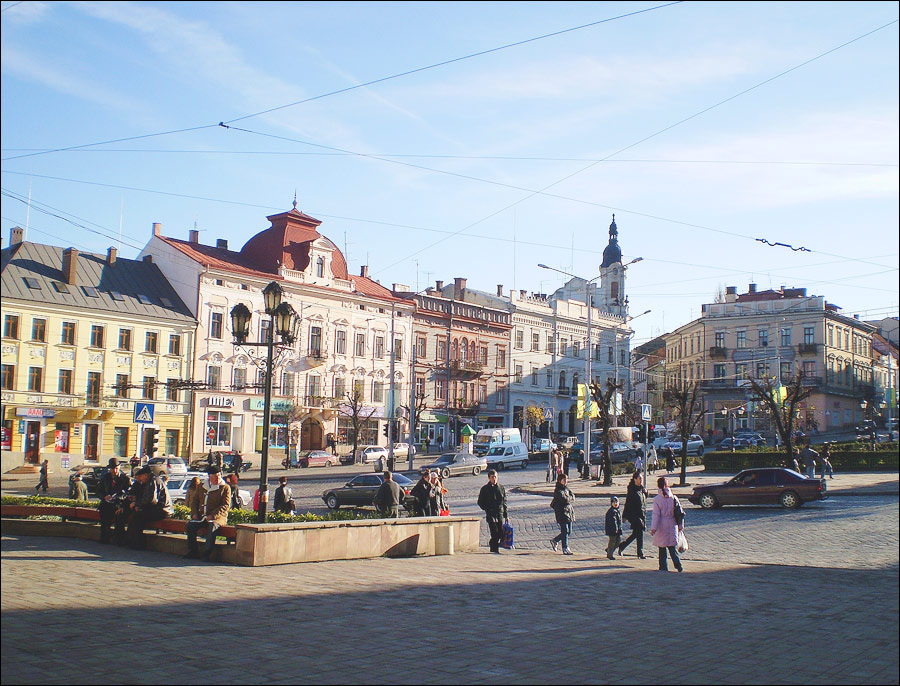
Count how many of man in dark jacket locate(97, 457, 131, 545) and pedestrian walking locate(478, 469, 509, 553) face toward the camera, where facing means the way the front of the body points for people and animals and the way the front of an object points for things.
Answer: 2

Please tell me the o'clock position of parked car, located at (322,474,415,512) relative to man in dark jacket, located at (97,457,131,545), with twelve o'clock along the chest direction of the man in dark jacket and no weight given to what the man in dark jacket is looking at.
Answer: The parked car is roughly at 7 o'clock from the man in dark jacket.

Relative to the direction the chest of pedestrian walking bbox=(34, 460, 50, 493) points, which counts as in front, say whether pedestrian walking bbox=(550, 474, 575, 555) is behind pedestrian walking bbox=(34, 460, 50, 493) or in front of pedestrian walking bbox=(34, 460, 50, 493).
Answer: in front

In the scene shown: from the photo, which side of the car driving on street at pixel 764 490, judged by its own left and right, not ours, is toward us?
left

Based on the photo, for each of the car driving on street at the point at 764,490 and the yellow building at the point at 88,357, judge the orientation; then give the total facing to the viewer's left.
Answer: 1

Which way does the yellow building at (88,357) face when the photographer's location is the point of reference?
facing the viewer and to the right of the viewer

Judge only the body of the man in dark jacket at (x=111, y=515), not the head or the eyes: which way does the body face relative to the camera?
toward the camera

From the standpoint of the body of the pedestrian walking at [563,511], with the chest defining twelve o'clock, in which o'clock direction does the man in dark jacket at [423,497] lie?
The man in dark jacket is roughly at 5 o'clock from the pedestrian walking.

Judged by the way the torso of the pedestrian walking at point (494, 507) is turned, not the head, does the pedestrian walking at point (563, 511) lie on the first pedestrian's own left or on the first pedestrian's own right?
on the first pedestrian's own left

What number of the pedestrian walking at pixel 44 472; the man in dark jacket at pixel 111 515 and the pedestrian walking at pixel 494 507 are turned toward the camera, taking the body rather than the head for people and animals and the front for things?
2

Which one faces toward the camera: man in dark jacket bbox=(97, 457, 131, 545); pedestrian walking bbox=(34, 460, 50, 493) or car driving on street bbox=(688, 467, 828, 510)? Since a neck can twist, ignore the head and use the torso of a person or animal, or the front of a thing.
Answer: the man in dark jacket
